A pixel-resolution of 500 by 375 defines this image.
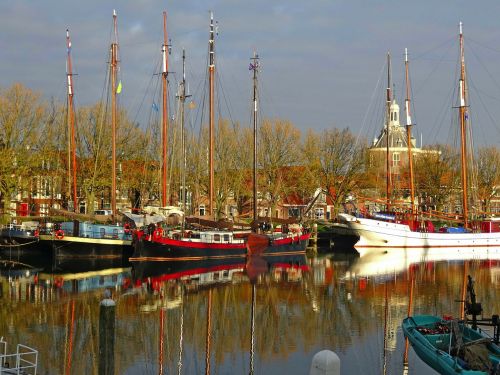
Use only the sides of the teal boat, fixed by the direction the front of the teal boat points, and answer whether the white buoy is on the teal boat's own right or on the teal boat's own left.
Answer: on the teal boat's own left

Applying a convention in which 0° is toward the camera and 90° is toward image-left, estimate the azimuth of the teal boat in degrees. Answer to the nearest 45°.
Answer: approximately 135°
